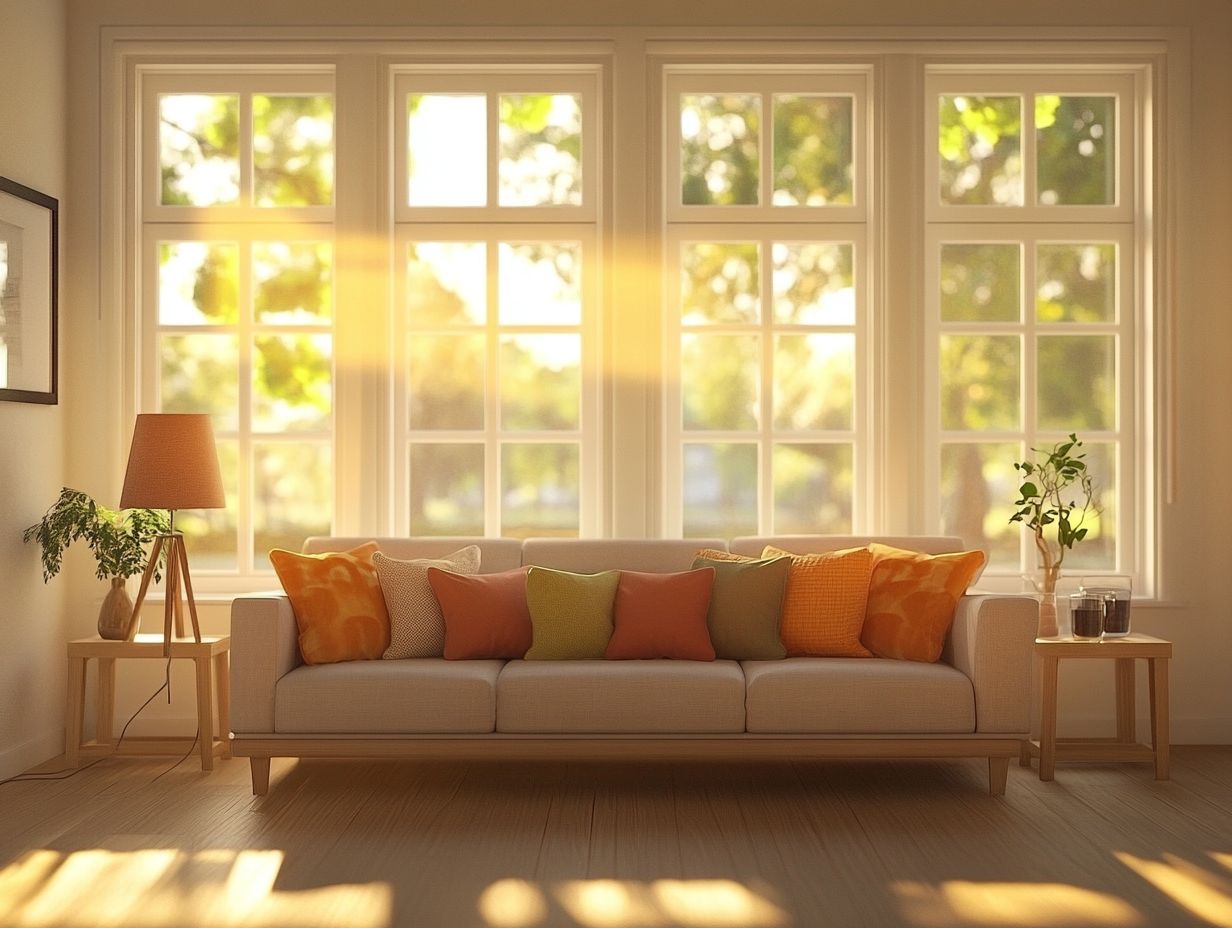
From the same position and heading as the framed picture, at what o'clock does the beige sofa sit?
The beige sofa is roughly at 12 o'clock from the framed picture.

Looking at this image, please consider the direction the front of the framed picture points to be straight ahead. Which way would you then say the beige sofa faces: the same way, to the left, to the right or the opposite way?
to the right

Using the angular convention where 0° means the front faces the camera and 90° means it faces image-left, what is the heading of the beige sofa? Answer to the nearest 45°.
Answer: approximately 0°

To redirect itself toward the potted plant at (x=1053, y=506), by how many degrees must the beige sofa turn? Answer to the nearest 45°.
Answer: approximately 135° to its left

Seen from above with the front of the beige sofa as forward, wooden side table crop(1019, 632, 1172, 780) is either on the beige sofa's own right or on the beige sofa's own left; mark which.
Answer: on the beige sofa's own left

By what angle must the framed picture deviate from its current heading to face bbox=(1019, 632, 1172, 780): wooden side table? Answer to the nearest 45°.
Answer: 0° — it already faces it

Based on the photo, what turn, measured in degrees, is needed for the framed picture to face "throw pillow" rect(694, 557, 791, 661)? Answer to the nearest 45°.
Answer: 0° — it already faces it

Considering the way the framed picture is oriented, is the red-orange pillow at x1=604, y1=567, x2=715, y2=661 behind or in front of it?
in front
